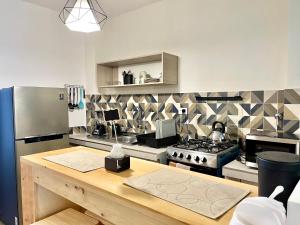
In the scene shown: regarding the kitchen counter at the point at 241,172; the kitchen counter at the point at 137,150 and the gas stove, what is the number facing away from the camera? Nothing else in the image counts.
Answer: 0

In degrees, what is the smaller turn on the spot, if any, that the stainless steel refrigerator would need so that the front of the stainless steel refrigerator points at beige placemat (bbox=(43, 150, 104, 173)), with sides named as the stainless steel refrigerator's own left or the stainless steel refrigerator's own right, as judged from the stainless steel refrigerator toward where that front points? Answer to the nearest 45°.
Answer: approximately 45° to the stainless steel refrigerator's own right

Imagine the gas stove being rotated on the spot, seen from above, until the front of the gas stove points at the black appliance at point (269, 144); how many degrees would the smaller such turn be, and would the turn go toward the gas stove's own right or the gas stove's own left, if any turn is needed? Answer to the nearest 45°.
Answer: approximately 90° to the gas stove's own left

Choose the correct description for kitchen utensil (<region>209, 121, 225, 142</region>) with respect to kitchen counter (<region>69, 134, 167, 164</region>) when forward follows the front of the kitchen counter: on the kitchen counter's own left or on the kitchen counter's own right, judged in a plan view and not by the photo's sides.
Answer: on the kitchen counter's own left

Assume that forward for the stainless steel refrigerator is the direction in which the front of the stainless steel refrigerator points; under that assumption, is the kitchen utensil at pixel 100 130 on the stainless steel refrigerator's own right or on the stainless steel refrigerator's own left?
on the stainless steel refrigerator's own left

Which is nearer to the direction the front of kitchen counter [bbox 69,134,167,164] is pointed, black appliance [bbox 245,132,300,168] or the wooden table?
the wooden table

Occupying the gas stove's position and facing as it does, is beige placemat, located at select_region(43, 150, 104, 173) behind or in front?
in front

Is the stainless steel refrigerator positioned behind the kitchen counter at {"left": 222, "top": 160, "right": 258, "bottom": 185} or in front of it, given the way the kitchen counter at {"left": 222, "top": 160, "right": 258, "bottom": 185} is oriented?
in front

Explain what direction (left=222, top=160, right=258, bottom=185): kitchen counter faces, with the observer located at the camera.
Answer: facing the viewer and to the left of the viewer

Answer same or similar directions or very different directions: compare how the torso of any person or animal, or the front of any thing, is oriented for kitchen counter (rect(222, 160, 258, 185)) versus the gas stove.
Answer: same or similar directions

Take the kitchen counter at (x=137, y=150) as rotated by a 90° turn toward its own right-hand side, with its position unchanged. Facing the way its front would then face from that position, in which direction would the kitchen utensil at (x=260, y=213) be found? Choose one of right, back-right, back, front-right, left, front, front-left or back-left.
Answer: back-left

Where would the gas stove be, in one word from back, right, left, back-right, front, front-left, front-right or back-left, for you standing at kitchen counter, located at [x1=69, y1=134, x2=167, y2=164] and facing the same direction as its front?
left

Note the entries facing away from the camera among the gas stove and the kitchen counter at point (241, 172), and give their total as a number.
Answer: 0
